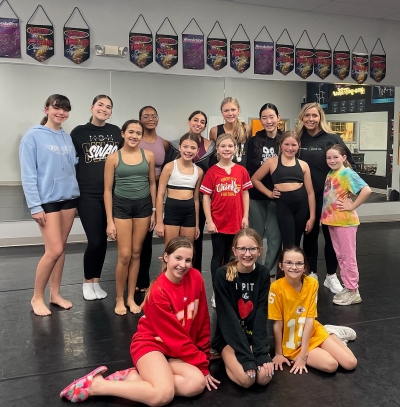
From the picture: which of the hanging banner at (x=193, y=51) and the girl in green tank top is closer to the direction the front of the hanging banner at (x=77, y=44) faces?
the girl in green tank top

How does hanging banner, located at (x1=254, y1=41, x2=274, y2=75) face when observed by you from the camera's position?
facing the viewer

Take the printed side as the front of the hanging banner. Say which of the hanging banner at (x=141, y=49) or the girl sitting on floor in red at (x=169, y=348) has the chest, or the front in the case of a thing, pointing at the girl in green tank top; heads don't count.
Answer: the hanging banner

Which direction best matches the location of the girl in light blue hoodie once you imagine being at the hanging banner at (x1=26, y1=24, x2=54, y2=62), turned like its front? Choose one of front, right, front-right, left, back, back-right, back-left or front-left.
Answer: front

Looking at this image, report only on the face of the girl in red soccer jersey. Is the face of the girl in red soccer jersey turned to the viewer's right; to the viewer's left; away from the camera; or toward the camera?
toward the camera

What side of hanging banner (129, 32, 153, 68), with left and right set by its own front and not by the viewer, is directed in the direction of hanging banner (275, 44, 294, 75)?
left

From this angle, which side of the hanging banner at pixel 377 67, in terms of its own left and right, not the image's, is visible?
front

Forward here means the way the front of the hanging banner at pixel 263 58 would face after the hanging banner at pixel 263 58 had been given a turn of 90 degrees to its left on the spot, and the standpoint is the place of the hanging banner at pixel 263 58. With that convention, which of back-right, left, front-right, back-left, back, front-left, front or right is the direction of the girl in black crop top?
right

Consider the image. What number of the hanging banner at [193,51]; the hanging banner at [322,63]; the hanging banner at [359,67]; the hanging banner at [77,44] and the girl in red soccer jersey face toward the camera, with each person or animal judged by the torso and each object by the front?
5

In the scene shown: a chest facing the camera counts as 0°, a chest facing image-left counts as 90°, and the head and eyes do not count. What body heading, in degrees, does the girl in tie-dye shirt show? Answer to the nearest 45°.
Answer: approximately 45°

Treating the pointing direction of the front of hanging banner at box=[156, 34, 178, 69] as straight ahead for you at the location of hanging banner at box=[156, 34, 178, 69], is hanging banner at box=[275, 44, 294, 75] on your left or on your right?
on your left

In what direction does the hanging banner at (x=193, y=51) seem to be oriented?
toward the camera
